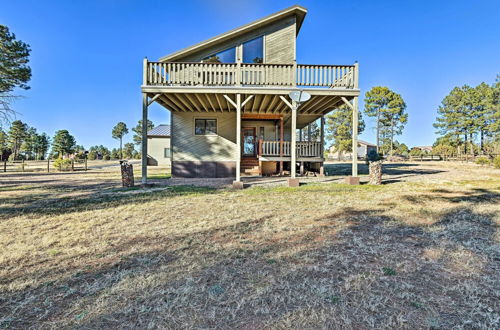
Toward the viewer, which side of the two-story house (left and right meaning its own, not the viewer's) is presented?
front

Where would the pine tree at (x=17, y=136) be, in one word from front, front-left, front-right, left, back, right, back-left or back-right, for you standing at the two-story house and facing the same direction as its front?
back-right

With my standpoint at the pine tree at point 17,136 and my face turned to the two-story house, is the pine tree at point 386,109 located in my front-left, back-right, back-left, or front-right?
front-left

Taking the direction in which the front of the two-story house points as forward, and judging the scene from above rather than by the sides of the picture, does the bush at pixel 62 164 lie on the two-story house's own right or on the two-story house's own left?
on the two-story house's own right

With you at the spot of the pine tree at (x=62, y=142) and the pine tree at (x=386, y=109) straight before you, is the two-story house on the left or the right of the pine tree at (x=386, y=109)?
right

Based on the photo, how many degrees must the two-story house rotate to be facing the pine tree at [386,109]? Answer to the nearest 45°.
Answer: approximately 135° to its left

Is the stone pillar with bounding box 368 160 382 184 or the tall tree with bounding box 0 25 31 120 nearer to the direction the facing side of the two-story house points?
the stone pillar

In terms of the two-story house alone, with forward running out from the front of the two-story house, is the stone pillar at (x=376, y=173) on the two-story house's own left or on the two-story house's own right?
on the two-story house's own left

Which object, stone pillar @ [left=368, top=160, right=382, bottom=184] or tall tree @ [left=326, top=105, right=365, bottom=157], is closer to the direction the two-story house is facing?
the stone pillar

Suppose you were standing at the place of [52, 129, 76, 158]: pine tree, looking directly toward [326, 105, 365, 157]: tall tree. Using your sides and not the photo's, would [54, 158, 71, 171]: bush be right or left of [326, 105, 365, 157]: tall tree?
right

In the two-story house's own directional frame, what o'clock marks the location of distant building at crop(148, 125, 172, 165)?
The distant building is roughly at 5 o'clock from the two-story house.

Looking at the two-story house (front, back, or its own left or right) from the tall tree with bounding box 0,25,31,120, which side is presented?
right

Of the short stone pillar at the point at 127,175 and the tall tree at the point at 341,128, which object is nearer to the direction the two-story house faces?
the short stone pillar

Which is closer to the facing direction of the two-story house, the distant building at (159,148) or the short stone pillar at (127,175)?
the short stone pillar

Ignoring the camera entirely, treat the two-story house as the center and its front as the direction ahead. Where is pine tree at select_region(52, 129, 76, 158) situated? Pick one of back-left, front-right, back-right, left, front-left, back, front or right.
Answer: back-right

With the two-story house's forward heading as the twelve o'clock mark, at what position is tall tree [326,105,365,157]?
The tall tree is roughly at 7 o'clock from the two-story house.

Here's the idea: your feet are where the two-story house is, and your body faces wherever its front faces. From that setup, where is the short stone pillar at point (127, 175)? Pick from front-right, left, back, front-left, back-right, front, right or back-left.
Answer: front-right
